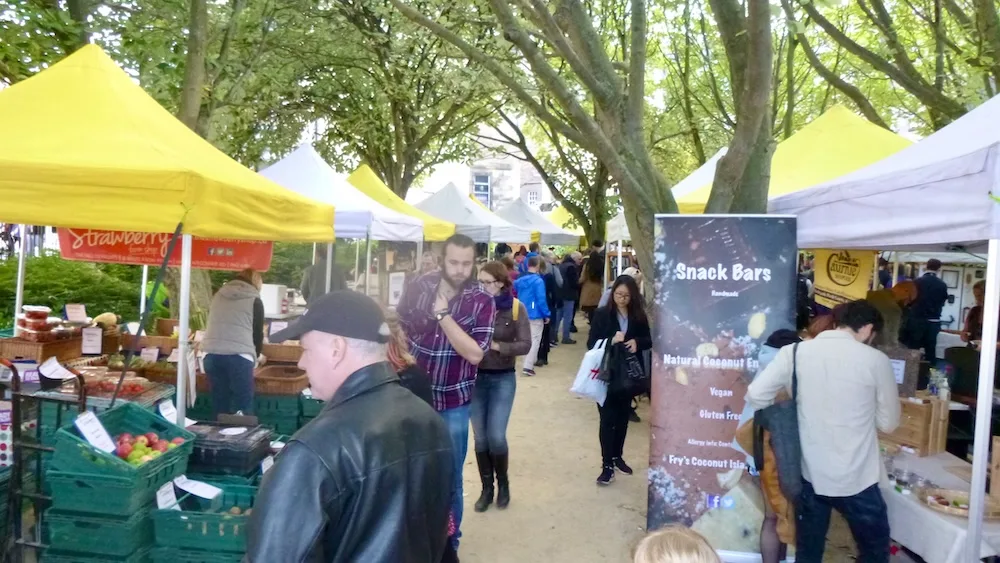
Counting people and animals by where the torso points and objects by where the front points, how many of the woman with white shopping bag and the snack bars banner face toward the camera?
2

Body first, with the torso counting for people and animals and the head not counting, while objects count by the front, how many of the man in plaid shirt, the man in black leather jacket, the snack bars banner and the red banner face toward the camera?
3

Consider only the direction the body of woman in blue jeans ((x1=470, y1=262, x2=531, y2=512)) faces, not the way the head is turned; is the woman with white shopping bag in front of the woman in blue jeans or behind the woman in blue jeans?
behind

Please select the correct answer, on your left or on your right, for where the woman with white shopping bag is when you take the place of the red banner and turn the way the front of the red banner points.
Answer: on your left

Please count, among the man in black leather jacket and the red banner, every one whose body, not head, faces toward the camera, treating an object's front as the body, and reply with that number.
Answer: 1

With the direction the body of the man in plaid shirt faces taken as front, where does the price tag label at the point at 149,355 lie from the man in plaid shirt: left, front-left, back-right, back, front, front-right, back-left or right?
back-right

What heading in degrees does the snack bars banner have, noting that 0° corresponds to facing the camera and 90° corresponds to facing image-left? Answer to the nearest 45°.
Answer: approximately 0°

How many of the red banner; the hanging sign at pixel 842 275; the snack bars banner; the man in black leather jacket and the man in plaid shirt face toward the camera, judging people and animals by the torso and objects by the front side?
4
